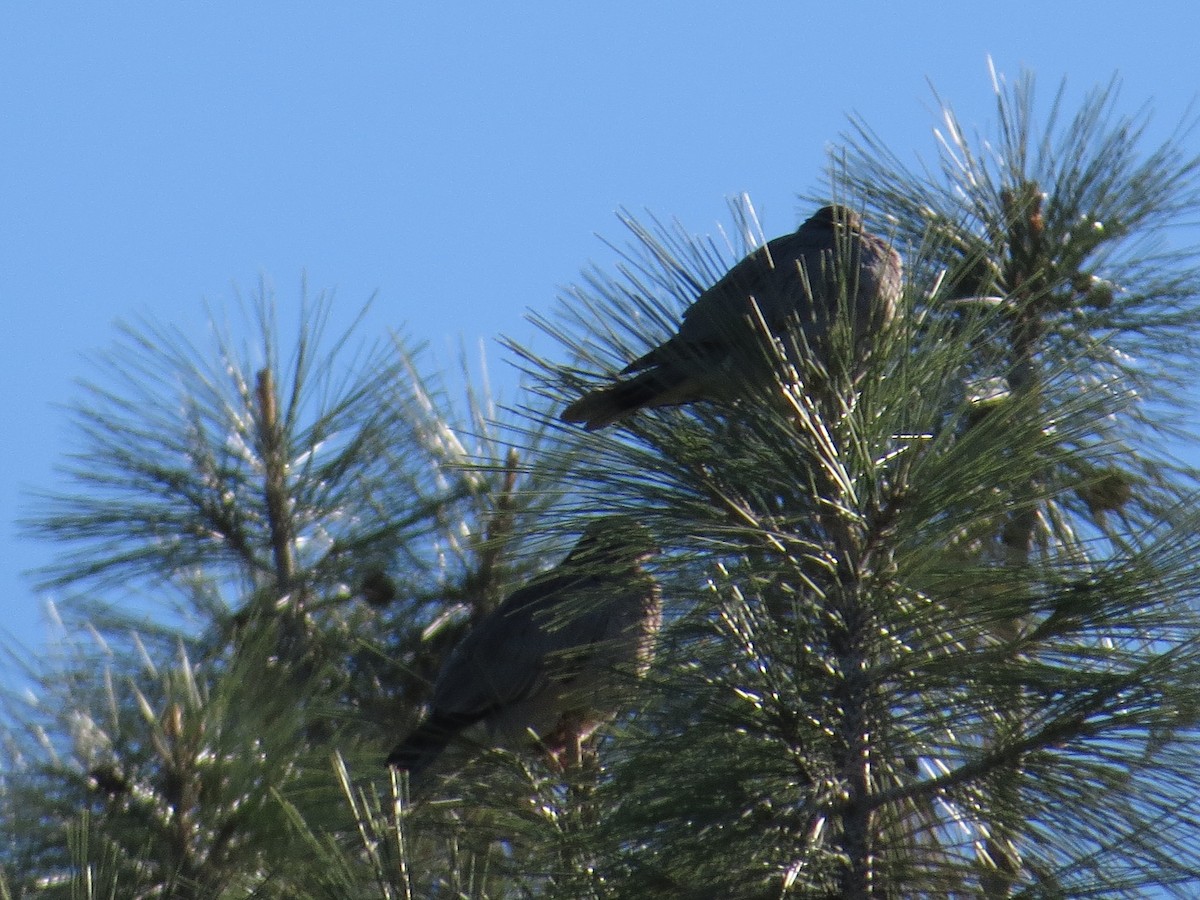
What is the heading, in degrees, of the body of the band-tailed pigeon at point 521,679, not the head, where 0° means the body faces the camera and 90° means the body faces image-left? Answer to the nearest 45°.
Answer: approximately 270°

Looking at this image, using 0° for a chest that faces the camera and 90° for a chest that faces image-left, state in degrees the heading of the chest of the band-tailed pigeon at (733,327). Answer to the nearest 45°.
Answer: approximately 270°

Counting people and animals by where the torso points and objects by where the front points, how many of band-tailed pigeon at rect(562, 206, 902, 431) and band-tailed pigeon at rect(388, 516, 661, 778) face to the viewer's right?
2
